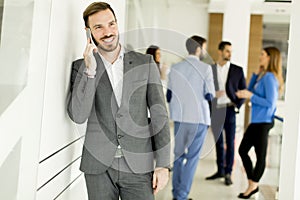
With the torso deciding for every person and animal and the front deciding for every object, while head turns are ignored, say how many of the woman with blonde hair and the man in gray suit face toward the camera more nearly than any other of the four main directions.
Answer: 1

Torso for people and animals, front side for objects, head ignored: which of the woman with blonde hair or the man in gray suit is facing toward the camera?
the man in gray suit

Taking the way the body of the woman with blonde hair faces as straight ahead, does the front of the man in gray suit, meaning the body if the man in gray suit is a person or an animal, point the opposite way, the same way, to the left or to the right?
to the left

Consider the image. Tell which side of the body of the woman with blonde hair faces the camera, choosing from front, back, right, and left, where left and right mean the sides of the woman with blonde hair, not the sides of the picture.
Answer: left

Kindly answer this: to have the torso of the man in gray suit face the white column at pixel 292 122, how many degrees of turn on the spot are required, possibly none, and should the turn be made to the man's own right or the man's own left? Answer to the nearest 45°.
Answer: approximately 90° to the man's own left

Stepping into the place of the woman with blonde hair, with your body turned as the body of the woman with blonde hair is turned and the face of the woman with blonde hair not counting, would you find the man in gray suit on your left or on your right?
on your left

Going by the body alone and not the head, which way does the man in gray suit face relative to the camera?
toward the camera

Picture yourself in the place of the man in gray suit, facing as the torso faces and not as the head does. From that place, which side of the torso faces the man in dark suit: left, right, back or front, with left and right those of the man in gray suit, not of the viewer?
back

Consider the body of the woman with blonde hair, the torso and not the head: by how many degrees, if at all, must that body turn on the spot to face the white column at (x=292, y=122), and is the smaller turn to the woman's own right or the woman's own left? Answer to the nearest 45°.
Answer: approximately 90° to the woman's own left

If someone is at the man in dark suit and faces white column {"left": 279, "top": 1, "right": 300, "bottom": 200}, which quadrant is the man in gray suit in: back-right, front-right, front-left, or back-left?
front-right

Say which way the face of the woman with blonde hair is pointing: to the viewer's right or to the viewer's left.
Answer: to the viewer's left
